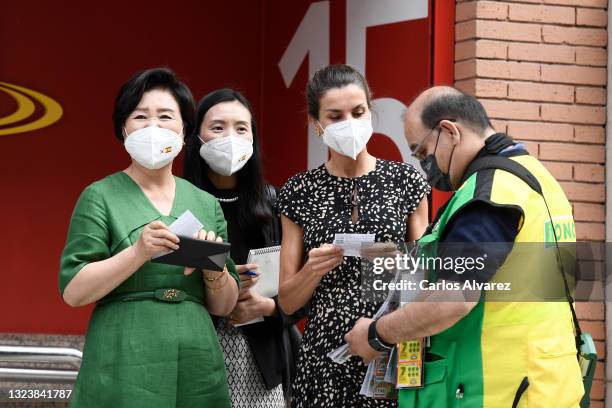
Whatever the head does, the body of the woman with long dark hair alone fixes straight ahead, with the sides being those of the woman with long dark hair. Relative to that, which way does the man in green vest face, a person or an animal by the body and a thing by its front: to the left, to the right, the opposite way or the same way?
to the right

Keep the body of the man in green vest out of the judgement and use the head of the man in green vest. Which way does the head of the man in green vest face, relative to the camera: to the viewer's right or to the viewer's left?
to the viewer's left

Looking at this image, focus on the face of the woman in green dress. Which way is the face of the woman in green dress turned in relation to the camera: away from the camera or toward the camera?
toward the camera

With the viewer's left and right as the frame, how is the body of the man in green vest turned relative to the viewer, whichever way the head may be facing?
facing to the left of the viewer

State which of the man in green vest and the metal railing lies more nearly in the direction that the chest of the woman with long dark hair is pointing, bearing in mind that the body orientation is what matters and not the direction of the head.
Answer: the man in green vest

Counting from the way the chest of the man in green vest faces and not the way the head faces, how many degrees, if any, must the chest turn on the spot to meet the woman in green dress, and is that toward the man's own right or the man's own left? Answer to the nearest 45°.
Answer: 0° — they already face them

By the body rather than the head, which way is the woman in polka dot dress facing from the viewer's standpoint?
toward the camera

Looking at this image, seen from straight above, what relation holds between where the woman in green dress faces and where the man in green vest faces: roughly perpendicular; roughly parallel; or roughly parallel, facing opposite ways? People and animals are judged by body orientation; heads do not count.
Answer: roughly perpendicular

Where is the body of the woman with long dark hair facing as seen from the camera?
toward the camera

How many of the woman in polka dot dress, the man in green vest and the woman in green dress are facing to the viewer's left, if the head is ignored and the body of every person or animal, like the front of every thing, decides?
1

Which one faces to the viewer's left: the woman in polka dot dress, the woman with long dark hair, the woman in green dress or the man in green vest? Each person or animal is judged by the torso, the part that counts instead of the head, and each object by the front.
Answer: the man in green vest

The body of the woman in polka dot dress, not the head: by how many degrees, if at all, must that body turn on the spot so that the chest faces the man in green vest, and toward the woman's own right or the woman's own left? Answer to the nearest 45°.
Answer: approximately 45° to the woman's own left

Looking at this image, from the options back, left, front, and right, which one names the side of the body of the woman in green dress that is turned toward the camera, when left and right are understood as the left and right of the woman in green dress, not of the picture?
front

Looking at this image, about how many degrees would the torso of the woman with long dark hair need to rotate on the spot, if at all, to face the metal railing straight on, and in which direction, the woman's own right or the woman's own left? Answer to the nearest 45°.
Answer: approximately 135° to the woman's own right
